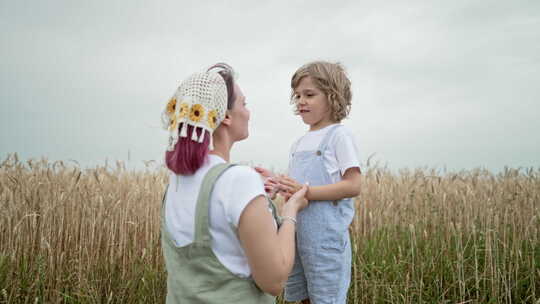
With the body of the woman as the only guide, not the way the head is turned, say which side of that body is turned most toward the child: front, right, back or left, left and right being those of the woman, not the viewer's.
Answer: front

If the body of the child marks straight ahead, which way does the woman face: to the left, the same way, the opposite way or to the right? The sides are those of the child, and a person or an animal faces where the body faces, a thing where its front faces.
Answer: the opposite way

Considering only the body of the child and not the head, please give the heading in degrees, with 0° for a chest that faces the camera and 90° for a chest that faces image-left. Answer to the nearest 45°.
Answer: approximately 45°

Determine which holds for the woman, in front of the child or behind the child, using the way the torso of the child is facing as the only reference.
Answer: in front

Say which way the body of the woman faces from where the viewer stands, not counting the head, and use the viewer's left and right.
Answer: facing away from the viewer and to the right of the viewer
